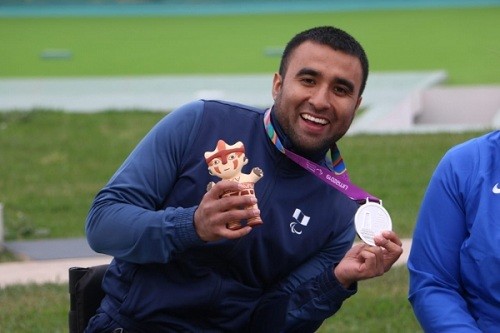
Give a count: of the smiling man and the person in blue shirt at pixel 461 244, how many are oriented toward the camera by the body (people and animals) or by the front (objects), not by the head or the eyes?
2

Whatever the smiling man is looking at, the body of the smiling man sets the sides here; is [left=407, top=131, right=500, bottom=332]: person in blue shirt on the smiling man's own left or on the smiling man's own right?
on the smiling man's own left

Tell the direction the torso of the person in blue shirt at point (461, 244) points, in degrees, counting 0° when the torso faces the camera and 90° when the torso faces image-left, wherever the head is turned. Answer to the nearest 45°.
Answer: approximately 0°

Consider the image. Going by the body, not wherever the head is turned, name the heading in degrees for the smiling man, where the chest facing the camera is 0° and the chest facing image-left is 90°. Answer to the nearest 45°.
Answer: approximately 0°

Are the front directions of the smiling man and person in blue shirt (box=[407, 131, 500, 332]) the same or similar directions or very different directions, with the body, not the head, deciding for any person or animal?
same or similar directions
